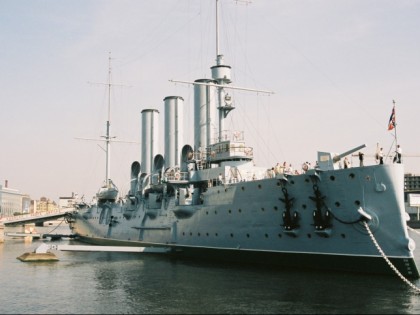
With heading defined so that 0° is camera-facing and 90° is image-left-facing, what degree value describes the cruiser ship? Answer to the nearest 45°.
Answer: approximately 315°
